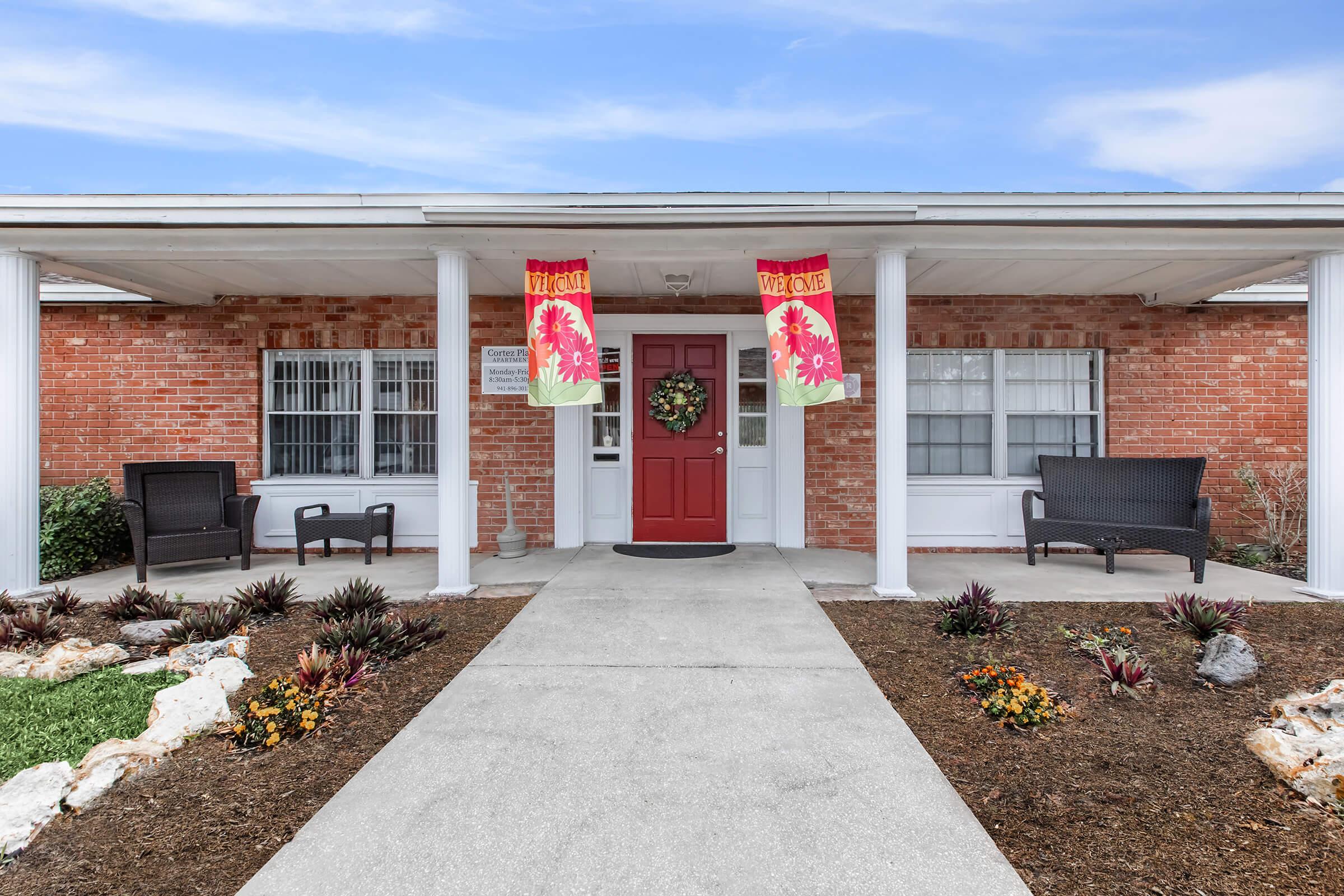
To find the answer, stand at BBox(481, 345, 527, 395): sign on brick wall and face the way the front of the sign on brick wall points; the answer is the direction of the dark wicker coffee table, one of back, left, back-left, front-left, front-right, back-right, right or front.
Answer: right

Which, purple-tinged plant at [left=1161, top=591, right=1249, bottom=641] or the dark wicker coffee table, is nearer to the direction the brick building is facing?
the purple-tinged plant

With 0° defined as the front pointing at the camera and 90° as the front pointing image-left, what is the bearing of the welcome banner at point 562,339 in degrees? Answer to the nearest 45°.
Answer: approximately 0°

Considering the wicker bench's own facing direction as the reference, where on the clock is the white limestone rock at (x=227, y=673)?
The white limestone rock is roughly at 1 o'clock from the wicker bench.

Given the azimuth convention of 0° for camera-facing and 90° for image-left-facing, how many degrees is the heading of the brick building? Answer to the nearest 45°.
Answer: approximately 0°

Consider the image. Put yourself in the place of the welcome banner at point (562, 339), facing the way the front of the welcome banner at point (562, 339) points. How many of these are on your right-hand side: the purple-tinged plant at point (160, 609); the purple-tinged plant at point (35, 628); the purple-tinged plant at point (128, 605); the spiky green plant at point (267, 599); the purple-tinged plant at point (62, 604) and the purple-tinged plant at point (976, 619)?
5

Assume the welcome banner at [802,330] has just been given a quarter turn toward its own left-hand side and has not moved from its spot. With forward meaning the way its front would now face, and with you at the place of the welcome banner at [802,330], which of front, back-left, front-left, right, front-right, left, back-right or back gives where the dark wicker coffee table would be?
back

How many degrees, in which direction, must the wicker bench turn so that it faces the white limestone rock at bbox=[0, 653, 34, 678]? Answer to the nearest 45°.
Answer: approximately 45° to its right

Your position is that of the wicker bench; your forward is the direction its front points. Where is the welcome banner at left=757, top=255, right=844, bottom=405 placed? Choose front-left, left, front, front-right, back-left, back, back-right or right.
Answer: front-right

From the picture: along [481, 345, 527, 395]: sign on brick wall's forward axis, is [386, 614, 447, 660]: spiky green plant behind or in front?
in front

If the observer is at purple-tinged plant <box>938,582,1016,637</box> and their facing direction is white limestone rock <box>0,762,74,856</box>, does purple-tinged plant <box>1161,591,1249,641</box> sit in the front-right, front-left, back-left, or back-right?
back-left

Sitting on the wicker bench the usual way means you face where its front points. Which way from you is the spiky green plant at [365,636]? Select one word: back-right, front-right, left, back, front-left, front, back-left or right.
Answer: front-right

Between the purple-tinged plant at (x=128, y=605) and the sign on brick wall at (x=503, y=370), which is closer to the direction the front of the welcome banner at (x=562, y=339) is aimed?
the purple-tinged plant

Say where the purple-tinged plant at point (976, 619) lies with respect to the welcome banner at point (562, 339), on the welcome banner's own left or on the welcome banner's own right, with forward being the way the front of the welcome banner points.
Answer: on the welcome banner's own left

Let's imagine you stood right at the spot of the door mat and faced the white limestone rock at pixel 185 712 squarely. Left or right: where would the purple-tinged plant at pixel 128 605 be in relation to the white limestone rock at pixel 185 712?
right
